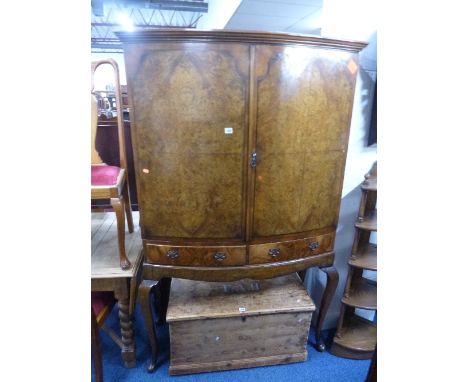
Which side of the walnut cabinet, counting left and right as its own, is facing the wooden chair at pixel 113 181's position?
right

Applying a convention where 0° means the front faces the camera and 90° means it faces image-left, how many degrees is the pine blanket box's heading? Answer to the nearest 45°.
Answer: approximately 0°

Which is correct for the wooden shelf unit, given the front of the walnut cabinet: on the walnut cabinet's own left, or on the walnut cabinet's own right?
on the walnut cabinet's own left

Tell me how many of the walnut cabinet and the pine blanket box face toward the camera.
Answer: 2

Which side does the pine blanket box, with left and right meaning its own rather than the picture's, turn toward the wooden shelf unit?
left

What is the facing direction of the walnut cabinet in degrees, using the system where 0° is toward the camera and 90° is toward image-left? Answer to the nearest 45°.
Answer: approximately 0°
